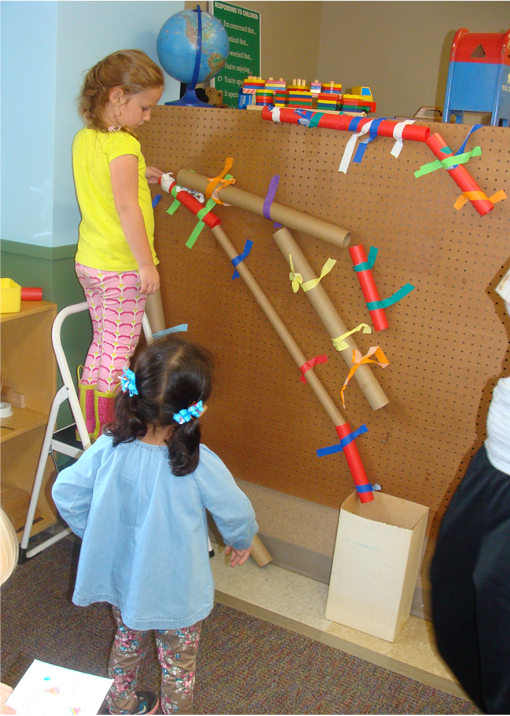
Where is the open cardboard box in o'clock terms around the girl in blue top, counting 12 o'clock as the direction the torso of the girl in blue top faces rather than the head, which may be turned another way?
The open cardboard box is roughly at 2 o'clock from the girl in blue top.

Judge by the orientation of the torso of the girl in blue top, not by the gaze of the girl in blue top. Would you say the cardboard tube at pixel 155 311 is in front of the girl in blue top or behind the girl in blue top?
in front

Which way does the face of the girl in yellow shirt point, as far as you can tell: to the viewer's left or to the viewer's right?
to the viewer's right

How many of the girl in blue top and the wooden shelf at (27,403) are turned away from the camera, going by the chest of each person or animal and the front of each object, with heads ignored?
1

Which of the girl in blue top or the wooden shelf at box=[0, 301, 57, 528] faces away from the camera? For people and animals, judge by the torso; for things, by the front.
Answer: the girl in blue top

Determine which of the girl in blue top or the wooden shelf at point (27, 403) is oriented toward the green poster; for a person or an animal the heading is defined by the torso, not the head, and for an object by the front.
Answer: the girl in blue top

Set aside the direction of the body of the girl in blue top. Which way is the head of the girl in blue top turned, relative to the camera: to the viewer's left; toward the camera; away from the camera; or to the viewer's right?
away from the camera

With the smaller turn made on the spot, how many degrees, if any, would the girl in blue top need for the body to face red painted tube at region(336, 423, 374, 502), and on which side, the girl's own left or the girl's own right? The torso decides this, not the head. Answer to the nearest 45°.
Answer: approximately 45° to the girl's own right

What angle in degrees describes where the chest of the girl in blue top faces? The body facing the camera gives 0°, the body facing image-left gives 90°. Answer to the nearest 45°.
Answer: approximately 180°
